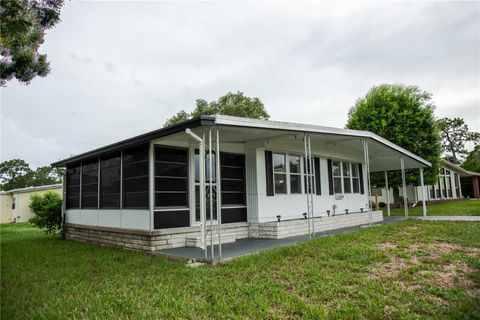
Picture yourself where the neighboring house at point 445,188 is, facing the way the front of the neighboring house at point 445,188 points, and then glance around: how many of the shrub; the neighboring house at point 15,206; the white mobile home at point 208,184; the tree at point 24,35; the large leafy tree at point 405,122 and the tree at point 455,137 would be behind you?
1

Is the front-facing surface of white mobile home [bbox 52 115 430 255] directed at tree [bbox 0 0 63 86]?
no

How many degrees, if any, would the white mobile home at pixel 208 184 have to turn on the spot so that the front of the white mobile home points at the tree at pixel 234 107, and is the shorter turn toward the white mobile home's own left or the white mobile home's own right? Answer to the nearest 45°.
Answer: approximately 135° to the white mobile home's own left

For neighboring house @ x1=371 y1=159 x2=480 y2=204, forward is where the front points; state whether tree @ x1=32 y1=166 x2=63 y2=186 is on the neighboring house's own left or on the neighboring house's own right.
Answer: on the neighboring house's own right

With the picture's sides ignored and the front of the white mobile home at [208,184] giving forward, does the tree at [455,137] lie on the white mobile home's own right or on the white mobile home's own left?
on the white mobile home's own left

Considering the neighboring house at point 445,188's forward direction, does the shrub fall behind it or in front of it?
in front

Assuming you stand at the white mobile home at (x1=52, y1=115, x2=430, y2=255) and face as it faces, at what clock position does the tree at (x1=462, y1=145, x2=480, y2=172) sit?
The tree is roughly at 9 o'clock from the white mobile home.

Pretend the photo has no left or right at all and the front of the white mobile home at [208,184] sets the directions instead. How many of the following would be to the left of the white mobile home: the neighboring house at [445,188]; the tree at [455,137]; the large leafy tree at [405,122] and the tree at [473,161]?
4

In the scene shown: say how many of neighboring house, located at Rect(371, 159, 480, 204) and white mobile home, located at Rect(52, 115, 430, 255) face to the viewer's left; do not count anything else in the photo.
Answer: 0

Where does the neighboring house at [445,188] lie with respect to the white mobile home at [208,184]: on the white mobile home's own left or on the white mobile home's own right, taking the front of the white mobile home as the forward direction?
on the white mobile home's own left

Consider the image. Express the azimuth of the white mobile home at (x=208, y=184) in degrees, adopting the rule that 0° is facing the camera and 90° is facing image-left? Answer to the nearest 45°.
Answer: approximately 315°

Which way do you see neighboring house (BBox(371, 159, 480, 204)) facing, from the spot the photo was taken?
facing the viewer
